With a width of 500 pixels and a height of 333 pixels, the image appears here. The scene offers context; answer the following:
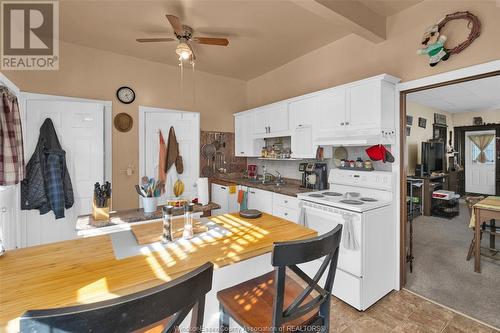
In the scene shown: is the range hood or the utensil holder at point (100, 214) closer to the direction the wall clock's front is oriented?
the utensil holder

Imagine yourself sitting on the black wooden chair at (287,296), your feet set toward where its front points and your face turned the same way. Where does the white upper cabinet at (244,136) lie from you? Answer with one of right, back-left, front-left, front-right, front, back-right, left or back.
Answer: front-right

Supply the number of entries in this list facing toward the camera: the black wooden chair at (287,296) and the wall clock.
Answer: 1

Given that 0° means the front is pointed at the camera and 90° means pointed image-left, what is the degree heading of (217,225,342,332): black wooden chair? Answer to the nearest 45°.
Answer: approximately 135°

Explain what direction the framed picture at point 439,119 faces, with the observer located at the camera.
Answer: facing the viewer and to the right of the viewer

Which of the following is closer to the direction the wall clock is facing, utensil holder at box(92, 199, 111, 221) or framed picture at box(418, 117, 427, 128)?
the utensil holder

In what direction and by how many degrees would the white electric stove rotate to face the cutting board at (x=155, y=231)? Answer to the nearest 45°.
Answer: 0° — it already faces it

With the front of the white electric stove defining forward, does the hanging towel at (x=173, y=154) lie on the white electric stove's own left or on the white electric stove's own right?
on the white electric stove's own right

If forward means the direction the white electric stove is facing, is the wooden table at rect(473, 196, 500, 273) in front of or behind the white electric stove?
behind

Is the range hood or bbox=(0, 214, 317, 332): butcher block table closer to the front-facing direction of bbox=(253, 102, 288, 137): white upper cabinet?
the butcher block table

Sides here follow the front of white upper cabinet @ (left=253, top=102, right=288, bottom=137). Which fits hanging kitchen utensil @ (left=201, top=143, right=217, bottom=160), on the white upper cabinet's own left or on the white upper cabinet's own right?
on the white upper cabinet's own right
